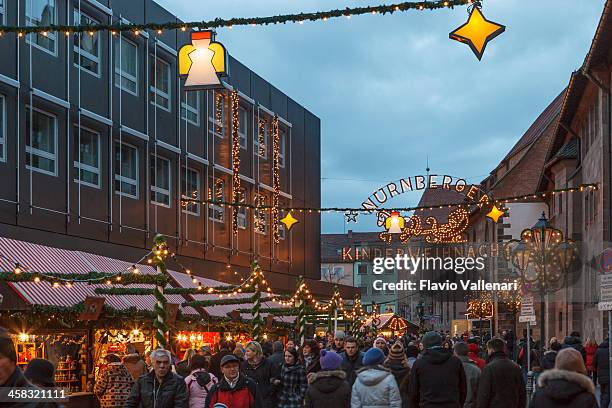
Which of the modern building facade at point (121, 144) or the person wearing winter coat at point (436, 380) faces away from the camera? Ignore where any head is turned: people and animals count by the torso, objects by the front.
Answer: the person wearing winter coat

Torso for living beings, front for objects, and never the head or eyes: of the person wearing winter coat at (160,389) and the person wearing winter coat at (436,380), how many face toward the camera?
1

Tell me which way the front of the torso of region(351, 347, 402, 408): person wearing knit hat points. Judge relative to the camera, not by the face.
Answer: away from the camera

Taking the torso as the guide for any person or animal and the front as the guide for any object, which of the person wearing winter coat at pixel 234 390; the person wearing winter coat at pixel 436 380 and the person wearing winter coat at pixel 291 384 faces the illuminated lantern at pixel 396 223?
the person wearing winter coat at pixel 436 380

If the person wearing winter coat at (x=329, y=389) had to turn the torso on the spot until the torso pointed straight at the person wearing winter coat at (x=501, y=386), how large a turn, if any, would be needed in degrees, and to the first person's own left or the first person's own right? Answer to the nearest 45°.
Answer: approximately 45° to the first person's own right

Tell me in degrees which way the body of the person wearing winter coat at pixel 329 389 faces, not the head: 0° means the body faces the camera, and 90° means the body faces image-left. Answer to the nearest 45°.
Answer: approximately 180°

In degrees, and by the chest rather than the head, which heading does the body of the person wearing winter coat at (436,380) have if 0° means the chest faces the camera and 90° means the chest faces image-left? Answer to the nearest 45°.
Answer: approximately 180°

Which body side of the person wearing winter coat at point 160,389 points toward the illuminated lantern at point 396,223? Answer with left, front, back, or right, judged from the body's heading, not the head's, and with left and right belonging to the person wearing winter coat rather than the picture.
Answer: back

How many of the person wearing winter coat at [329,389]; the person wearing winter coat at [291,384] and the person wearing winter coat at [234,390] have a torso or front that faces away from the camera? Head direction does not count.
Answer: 1

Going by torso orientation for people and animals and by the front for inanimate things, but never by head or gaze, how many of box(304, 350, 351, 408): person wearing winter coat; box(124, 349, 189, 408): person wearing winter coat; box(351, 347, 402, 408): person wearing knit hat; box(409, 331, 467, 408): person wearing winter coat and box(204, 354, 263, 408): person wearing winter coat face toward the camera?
2

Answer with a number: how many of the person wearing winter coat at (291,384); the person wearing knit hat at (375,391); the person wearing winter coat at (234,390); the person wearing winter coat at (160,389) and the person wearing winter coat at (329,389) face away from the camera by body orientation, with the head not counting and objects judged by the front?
2

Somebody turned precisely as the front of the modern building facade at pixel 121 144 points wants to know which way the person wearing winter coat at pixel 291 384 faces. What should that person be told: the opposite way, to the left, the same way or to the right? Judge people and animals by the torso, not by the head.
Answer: to the right
